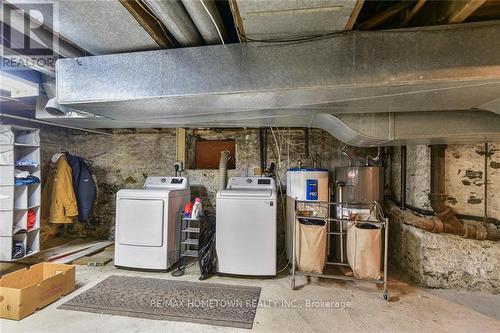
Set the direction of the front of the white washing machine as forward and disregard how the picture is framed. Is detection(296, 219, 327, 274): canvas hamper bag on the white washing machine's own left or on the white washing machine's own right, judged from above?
on the white washing machine's own left

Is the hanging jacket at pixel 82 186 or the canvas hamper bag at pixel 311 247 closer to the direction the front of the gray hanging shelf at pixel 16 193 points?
the canvas hamper bag

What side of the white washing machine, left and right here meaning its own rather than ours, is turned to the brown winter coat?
right

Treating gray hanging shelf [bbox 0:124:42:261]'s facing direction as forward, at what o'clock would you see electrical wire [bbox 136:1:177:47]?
The electrical wire is roughly at 1 o'clock from the gray hanging shelf.

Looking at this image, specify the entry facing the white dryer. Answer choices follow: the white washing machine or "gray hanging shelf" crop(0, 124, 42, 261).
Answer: the gray hanging shelf

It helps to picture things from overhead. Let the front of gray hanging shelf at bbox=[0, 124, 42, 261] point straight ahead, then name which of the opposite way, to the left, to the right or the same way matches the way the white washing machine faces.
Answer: to the right

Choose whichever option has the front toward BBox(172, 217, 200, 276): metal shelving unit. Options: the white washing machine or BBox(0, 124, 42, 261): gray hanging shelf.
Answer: the gray hanging shelf

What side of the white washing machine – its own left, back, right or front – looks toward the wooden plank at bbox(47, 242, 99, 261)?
right
